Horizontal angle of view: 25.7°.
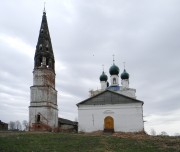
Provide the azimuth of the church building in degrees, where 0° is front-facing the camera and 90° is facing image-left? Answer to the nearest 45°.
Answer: approximately 0°

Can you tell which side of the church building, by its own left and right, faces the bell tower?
right
